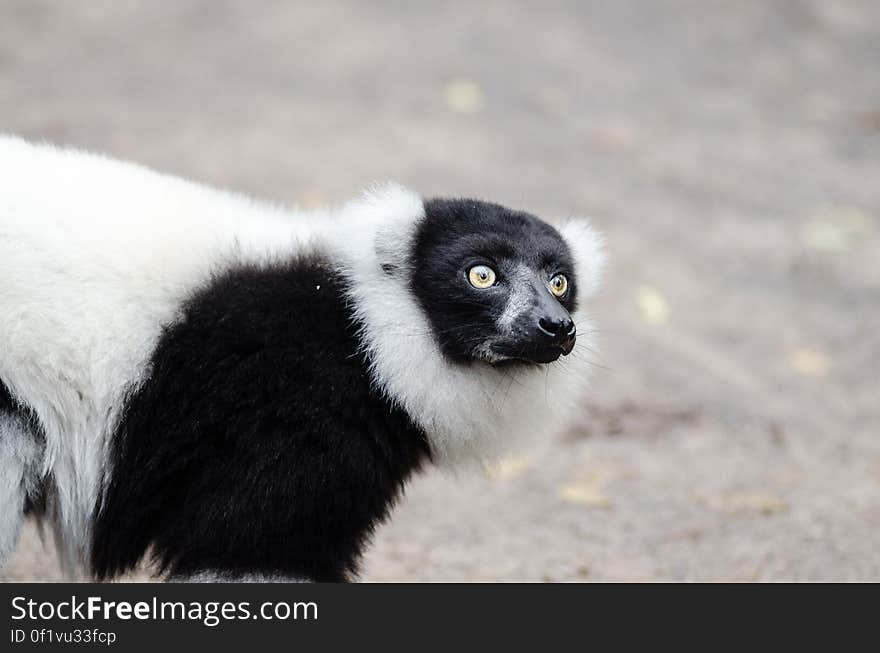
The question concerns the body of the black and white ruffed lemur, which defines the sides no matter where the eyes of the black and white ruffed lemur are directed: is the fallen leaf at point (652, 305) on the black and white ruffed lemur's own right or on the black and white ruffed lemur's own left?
on the black and white ruffed lemur's own left

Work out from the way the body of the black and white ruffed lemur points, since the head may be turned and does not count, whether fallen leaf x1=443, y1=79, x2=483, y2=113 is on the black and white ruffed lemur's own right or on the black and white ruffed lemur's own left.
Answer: on the black and white ruffed lemur's own left

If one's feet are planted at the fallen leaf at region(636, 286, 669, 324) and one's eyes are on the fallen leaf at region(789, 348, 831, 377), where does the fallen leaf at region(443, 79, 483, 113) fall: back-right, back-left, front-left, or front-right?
back-left

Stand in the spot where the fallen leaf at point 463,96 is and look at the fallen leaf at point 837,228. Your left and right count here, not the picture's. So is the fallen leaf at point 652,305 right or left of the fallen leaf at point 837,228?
right

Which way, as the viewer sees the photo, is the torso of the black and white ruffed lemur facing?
to the viewer's right

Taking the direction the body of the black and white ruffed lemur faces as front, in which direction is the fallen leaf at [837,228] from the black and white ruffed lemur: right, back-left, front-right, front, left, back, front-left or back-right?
front-left
